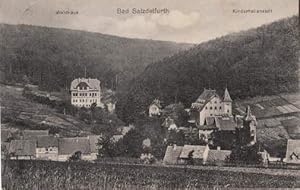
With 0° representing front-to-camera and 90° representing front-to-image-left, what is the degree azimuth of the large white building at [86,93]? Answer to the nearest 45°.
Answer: approximately 0°

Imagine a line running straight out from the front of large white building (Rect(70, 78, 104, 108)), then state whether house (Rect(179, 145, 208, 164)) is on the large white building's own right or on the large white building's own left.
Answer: on the large white building's own left
